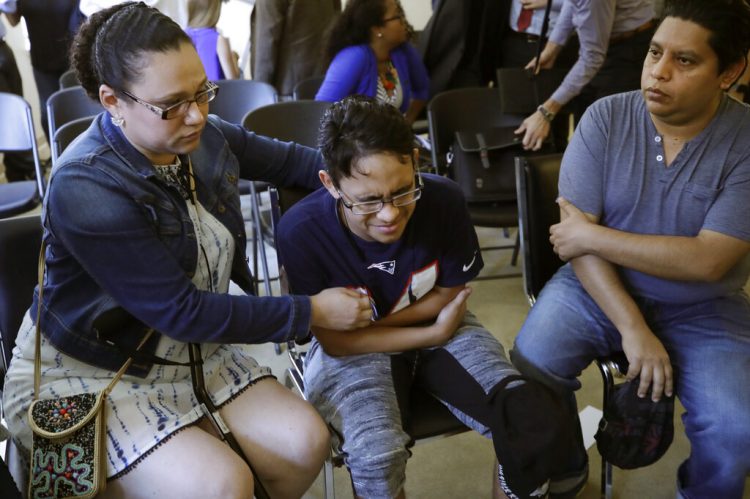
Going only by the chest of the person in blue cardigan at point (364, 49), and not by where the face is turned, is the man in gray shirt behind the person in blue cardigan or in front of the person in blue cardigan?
in front

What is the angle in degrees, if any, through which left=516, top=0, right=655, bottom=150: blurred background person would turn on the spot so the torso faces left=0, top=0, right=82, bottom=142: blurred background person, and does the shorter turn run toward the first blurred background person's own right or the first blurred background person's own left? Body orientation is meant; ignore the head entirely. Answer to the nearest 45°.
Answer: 0° — they already face them

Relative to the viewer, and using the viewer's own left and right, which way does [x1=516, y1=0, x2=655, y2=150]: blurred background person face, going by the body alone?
facing to the left of the viewer

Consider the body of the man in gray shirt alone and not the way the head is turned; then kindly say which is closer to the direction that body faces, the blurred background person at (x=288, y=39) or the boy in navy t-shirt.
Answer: the boy in navy t-shirt

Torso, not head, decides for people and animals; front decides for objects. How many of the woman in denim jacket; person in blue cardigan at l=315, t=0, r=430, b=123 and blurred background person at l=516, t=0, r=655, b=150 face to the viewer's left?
1

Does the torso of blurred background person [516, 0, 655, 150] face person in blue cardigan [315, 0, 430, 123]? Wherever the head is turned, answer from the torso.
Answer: yes

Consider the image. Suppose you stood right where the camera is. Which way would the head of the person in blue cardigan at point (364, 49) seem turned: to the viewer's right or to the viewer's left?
to the viewer's right

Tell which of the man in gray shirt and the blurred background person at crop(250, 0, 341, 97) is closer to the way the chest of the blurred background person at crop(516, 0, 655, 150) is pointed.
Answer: the blurred background person

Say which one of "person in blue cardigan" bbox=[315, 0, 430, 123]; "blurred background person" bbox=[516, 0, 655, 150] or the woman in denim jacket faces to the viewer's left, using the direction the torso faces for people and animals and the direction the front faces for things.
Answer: the blurred background person

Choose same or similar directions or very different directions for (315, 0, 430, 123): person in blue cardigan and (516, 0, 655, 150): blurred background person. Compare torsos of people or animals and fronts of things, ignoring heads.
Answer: very different directions

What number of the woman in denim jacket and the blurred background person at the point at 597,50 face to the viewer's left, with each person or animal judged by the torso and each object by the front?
1

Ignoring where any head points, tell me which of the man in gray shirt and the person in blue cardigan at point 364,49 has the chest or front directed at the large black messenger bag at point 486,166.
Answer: the person in blue cardigan

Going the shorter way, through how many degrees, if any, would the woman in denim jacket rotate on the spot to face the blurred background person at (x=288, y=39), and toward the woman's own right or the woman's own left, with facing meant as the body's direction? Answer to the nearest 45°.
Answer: approximately 135° to the woman's own left

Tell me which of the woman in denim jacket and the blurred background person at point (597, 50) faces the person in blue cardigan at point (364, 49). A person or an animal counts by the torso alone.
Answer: the blurred background person

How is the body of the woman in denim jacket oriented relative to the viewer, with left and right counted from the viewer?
facing the viewer and to the right of the viewer
